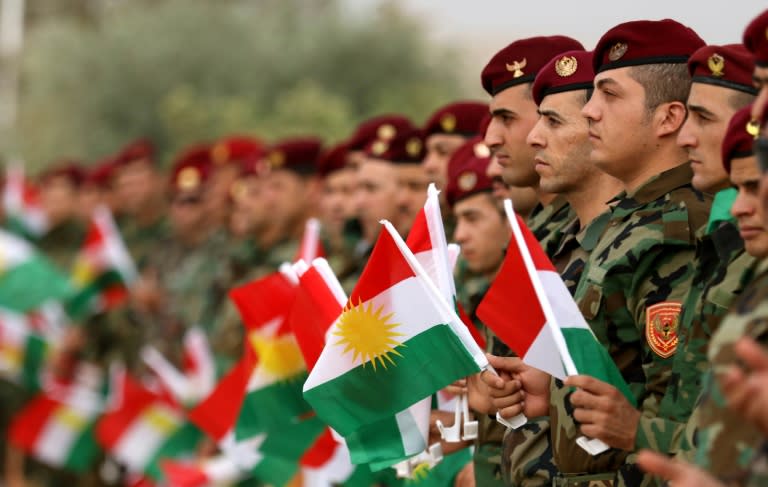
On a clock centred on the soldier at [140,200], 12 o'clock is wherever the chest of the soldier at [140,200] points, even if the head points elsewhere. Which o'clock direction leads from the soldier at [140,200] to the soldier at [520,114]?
the soldier at [520,114] is roughly at 10 o'clock from the soldier at [140,200].

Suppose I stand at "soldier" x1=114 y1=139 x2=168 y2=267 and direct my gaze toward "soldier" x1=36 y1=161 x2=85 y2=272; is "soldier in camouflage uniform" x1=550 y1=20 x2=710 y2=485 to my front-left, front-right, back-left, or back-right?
back-left

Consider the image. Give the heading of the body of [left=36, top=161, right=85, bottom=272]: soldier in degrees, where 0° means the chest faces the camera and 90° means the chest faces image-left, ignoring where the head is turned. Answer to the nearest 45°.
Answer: approximately 45°

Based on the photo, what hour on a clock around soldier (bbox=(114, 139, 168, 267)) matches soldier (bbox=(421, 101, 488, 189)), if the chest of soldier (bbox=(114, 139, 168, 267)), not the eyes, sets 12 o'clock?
soldier (bbox=(421, 101, 488, 189)) is roughly at 10 o'clock from soldier (bbox=(114, 139, 168, 267)).

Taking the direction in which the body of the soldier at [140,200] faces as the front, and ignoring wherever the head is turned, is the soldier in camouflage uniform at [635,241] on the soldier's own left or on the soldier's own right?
on the soldier's own left

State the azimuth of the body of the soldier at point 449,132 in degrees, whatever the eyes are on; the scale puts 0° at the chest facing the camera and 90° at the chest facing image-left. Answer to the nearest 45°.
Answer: approximately 45°

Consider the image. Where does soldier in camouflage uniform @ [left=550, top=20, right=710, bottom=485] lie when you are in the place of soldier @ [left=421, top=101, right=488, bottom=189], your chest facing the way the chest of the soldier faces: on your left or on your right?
on your left

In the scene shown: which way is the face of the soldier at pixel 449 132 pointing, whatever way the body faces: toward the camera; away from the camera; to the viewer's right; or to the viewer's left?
to the viewer's left

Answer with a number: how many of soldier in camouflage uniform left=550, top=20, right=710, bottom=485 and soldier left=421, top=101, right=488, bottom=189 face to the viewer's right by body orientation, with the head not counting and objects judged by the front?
0

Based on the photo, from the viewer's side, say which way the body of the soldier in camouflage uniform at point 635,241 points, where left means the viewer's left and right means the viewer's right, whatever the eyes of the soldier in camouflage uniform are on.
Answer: facing to the left of the viewer
